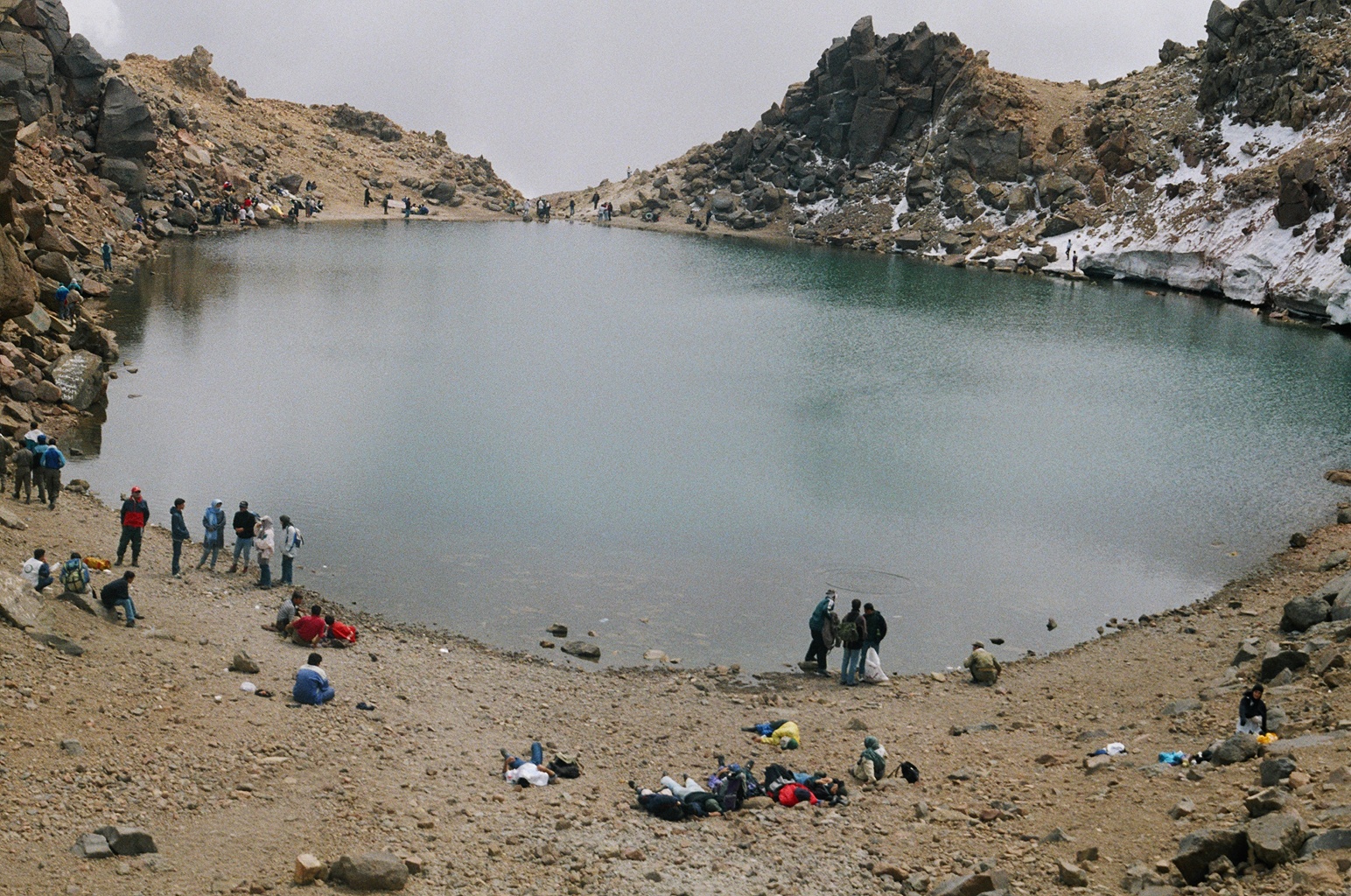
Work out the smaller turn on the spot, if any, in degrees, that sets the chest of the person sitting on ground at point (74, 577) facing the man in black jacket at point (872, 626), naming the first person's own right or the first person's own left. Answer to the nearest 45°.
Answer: approximately 90° to the first person's own right

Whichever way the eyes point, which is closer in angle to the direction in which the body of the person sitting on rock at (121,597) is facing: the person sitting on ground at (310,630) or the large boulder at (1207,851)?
the person sitting on ground

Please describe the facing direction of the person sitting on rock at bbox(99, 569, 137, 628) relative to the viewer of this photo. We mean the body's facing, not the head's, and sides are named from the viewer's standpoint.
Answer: facing to the right of the viewer

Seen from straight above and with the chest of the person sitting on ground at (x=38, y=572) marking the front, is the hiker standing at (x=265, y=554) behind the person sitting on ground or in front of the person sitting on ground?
in front

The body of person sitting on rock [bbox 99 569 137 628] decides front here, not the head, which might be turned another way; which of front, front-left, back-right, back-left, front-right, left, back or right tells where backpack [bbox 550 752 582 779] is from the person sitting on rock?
front-right

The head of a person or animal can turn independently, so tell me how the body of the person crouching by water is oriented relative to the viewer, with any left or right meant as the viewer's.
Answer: facing away from the viewer and to the left of the viewer

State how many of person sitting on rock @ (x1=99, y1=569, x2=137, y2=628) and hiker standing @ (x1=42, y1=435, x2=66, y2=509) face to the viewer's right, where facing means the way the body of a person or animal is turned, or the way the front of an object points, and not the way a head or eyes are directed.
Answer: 1

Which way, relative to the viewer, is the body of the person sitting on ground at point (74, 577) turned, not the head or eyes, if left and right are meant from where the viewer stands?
facing away from the viewer

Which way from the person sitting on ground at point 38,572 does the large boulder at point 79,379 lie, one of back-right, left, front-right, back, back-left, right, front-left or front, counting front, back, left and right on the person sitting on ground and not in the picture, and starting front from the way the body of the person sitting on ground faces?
front-left

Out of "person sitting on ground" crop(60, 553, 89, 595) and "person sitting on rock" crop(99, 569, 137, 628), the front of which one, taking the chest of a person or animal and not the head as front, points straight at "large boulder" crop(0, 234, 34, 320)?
"person sitting on ground" crop(60, 553, 89, 595)

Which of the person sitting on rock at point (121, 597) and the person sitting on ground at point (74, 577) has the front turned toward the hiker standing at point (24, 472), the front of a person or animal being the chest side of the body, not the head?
the person sitting on ground at point (74, 577)
